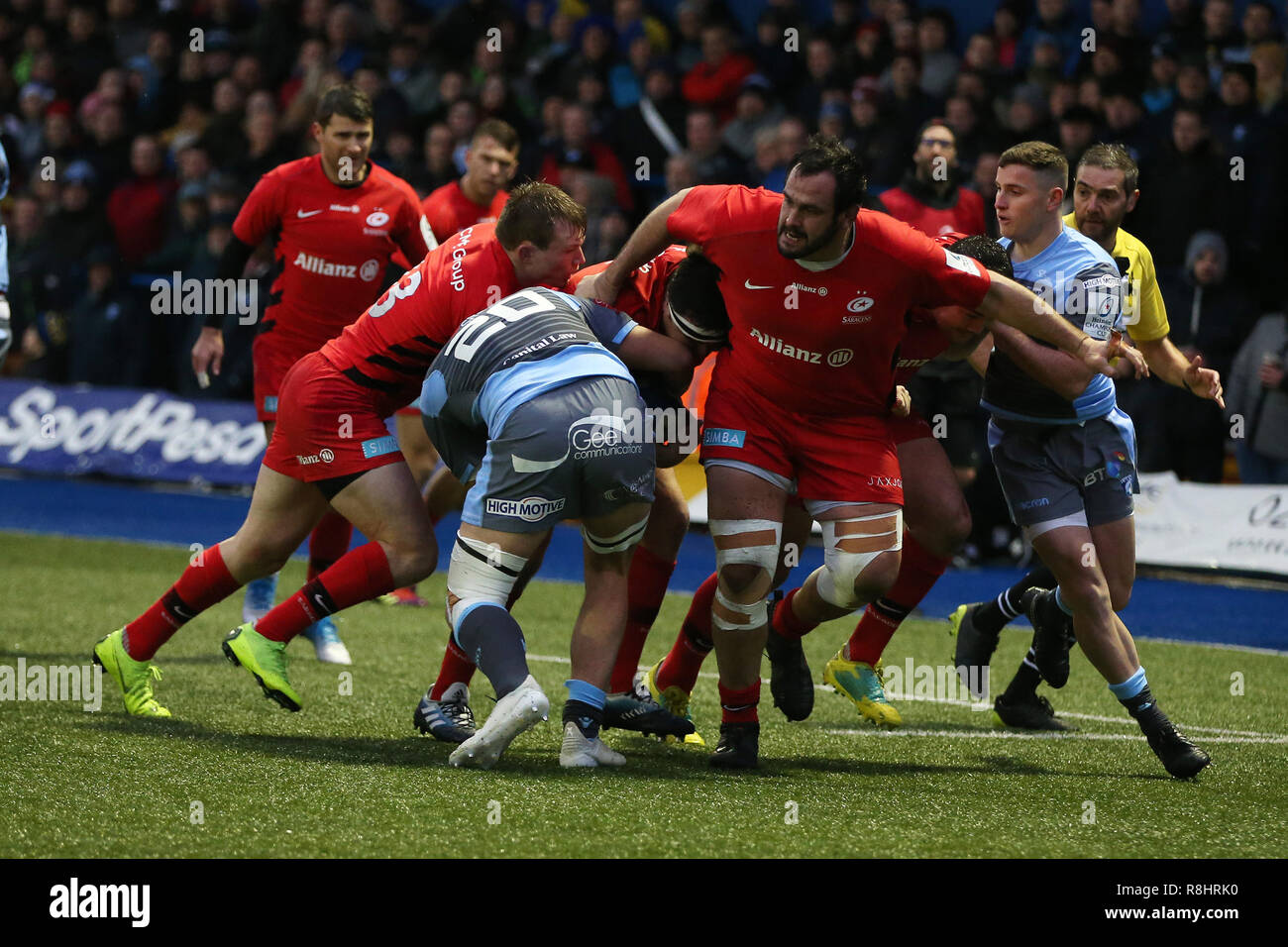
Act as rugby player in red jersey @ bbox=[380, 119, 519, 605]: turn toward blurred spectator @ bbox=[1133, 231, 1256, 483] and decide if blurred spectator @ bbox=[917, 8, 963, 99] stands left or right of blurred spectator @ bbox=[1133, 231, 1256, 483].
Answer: left

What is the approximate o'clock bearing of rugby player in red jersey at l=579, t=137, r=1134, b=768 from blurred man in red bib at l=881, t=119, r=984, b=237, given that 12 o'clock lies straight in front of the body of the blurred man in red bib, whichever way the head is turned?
The rugby player in red jersey is roughly at 12 o'clock from the blurred man in red bib.

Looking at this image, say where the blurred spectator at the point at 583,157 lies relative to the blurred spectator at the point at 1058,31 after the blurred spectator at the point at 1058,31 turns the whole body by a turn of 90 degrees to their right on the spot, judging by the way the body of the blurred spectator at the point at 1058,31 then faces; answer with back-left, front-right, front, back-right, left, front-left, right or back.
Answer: front

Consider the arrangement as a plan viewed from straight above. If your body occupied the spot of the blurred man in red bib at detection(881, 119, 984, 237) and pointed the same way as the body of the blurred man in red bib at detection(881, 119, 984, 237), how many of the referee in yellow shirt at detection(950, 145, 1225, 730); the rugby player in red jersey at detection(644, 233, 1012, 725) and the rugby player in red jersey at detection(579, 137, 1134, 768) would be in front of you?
3

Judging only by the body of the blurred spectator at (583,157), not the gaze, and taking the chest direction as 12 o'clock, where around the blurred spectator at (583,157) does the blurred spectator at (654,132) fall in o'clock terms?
the blurred spectator at (654,132) is roughly at 8 o'clock from the blurred spectator at (583,157).

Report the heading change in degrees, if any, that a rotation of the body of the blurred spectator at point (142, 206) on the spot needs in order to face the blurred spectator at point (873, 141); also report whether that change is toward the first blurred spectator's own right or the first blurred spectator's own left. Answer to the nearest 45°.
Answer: approximately 45° to the first blurred spectator's own left

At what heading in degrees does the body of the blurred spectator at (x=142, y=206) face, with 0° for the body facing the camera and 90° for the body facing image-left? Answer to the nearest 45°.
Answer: approximately 0°

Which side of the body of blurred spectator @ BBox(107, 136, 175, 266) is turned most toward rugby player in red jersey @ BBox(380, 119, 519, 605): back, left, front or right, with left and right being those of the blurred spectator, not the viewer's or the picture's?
front

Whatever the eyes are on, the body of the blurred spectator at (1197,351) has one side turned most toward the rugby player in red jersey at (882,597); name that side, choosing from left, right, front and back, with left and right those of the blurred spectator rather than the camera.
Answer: front

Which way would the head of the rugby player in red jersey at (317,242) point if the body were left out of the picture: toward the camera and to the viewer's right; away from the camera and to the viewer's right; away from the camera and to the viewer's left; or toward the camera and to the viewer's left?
toward the camera and to the viewer's right

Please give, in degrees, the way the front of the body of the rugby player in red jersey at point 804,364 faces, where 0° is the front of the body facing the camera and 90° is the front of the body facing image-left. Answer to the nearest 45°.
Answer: approximately 0°

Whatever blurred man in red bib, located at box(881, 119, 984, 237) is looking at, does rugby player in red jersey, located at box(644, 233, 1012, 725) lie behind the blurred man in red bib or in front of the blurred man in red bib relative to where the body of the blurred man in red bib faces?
in front
